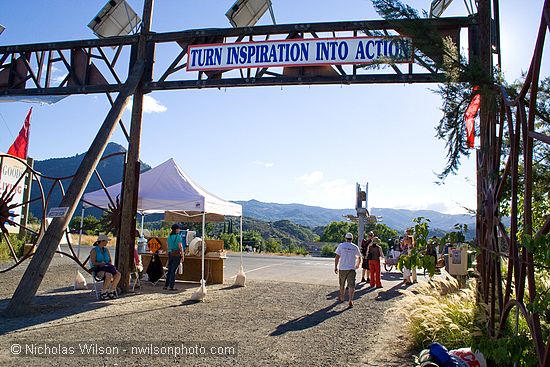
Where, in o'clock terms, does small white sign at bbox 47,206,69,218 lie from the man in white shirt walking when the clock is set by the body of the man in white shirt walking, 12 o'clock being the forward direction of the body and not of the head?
The small white sign is roughly at 8 o'clock from the man in white shirt walking.

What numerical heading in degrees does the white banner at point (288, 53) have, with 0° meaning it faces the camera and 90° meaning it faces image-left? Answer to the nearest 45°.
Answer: approximately 0°

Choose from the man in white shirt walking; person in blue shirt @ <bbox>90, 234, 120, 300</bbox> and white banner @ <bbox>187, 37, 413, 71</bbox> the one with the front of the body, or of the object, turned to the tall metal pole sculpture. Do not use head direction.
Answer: the man in white shirt walking

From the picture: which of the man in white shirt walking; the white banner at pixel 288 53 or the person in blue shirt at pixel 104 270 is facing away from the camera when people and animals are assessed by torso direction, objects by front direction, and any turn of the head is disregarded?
the man in white shirt walking

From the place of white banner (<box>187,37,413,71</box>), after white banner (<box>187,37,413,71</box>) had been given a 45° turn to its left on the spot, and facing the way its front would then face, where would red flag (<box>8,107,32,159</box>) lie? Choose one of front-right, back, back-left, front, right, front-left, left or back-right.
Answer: back

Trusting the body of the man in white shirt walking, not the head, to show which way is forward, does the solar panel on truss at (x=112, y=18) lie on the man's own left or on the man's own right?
on the man's own left

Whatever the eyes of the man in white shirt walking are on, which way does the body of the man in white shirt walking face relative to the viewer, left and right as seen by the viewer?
facing away from the viewer

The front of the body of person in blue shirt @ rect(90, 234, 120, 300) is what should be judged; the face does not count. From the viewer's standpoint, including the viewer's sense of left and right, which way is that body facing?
facing the viewer and to the right of the viewer

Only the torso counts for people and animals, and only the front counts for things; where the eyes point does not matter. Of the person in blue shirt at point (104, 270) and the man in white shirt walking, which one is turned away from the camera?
the man in white shirt walking

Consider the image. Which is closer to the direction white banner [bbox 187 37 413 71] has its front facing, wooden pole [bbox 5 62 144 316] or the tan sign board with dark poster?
the wooden pole

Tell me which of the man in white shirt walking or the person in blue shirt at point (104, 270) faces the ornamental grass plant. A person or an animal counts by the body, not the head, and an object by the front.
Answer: the person in blue shirt

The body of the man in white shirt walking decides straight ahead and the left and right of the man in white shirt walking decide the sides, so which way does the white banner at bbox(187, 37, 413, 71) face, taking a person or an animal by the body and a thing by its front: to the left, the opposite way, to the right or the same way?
the opposite way
